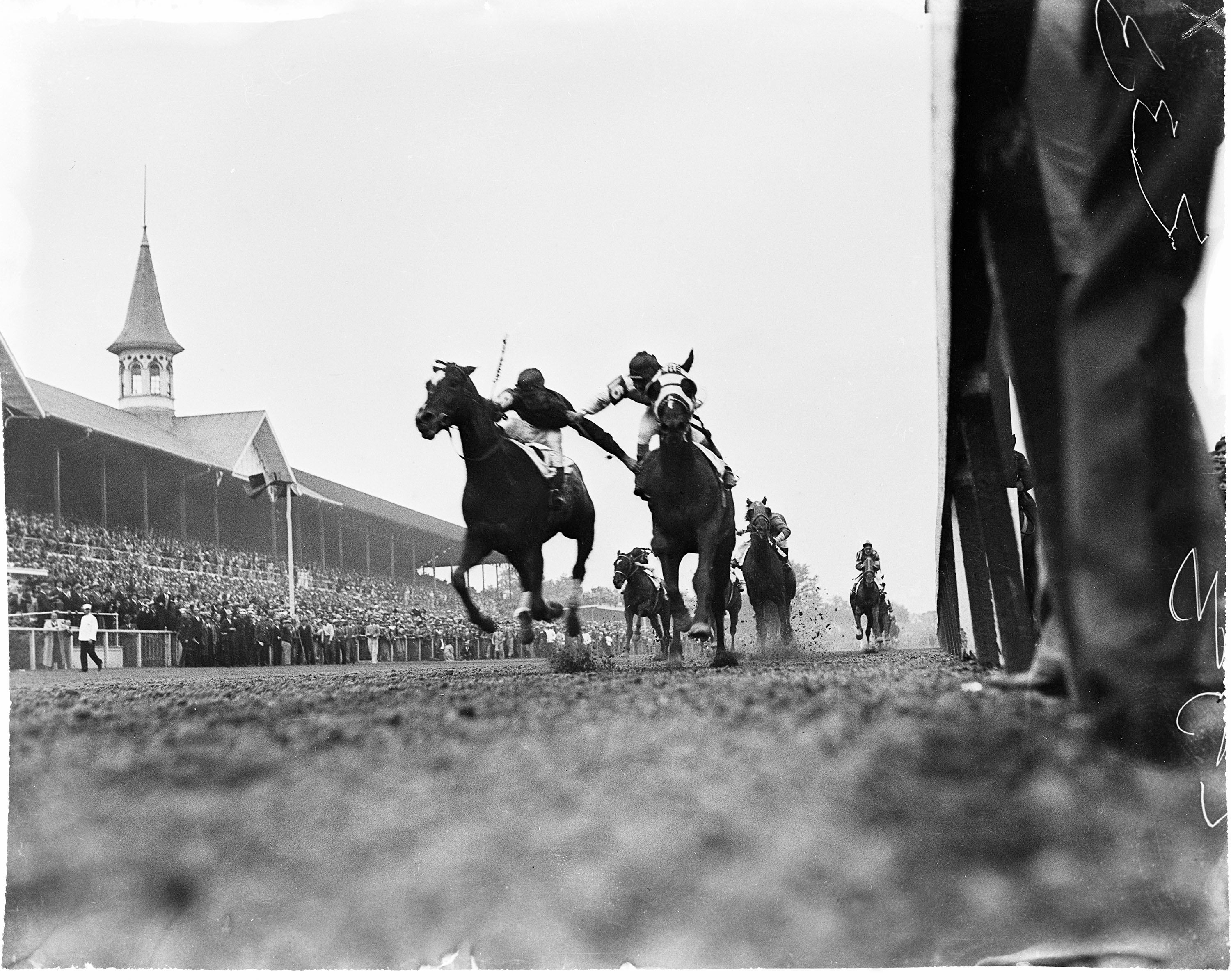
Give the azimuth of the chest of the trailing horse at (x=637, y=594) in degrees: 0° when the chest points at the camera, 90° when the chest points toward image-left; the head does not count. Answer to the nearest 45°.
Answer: approximately 45°

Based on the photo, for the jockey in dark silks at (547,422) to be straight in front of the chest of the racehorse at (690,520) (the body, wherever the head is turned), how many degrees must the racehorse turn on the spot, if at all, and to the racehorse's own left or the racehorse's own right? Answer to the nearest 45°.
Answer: approximately 45° to the racehorse's own right

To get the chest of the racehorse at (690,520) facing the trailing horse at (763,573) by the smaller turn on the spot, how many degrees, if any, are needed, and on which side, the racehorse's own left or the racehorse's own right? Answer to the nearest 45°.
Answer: approximately 180°

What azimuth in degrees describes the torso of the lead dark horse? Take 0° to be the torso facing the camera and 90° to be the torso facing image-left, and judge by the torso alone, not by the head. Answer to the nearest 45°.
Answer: approximately 45°

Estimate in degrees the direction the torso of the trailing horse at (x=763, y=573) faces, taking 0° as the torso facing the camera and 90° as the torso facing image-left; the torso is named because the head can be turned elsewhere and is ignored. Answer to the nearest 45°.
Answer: approximately 0°

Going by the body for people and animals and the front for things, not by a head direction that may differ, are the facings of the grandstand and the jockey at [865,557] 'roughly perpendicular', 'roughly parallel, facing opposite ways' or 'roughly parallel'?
roughly perpendicular
